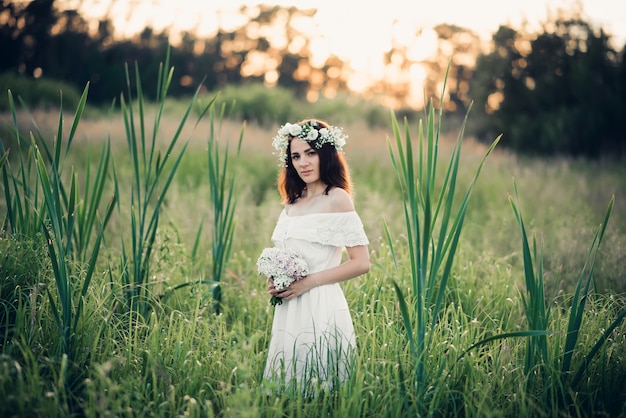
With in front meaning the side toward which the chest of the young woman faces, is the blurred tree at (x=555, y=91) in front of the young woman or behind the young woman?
behind

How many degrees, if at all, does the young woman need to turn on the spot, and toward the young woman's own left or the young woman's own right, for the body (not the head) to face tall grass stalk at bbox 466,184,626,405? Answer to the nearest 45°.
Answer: approximately 135° to the young woman's own left

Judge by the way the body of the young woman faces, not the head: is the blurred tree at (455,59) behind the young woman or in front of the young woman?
behind

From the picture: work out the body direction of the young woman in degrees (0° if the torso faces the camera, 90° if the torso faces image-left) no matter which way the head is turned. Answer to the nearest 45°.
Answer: approximately 45°
